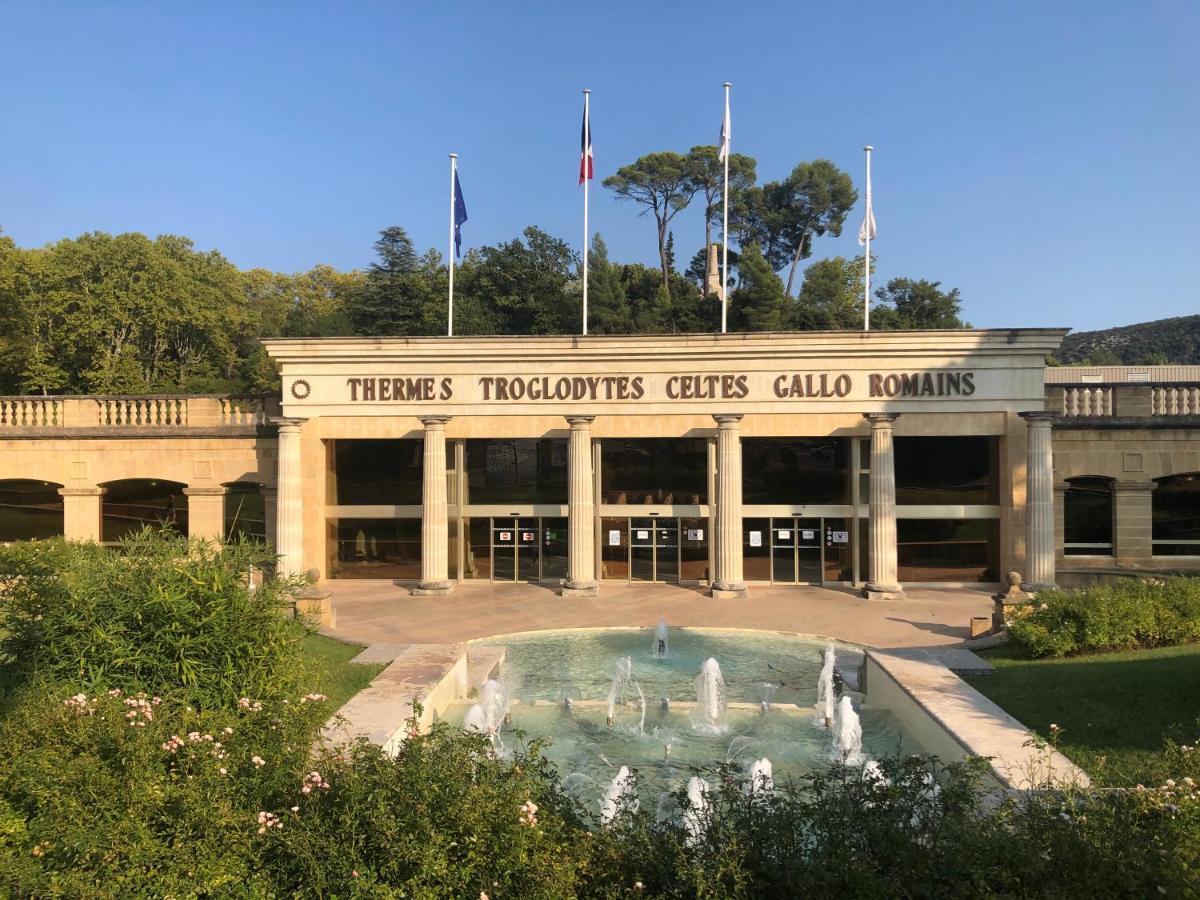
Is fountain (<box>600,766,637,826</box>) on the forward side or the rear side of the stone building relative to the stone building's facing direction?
on the forward side

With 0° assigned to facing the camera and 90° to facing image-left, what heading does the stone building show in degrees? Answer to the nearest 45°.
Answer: approximately 0°

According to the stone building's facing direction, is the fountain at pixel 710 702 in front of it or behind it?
in front

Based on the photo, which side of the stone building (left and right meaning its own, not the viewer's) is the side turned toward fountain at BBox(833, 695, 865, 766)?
front

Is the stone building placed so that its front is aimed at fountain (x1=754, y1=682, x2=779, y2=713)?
yes

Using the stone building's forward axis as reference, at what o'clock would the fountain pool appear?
The fountain pool is roughly at 12 o'clock from the stone building.
